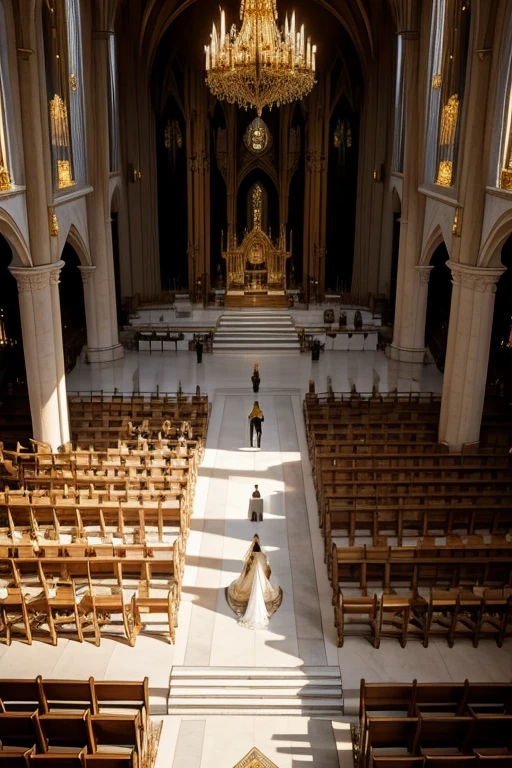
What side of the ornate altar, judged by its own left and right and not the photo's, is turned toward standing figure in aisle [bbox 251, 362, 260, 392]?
front

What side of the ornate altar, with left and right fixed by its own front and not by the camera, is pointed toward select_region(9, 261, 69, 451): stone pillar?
front

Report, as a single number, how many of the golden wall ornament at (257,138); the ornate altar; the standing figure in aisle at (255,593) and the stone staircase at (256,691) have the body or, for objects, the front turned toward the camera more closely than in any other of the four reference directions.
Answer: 3

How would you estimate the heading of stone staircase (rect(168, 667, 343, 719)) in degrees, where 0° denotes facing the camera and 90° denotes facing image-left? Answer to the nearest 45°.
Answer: approximately 0°

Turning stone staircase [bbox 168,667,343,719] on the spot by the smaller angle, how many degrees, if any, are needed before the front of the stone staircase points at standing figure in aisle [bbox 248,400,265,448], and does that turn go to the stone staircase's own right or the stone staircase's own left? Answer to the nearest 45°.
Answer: approximately 180°

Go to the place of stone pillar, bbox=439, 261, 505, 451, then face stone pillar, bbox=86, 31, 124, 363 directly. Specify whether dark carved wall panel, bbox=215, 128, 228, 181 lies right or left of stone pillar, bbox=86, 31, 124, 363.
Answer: right

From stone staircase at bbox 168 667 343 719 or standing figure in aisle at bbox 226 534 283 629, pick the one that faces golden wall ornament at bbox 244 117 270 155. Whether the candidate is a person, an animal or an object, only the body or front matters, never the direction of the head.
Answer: the standing figure in aisle

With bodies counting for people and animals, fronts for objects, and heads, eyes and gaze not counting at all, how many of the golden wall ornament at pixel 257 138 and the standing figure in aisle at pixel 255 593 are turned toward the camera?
1

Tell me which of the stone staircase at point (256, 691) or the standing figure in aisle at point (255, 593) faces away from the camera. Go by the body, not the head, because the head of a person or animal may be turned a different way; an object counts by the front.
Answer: the standing figure in aisle

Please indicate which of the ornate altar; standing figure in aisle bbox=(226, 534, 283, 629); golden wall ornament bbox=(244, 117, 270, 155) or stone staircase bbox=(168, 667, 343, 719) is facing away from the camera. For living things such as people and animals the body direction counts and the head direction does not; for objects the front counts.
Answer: the standing figure in aisle

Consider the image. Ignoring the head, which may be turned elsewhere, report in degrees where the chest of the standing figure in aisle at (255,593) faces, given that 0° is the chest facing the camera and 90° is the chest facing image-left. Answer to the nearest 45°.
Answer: approximately 180°

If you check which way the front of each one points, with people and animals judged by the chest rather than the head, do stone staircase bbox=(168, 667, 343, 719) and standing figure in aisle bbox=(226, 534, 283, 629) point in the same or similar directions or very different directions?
very different directions

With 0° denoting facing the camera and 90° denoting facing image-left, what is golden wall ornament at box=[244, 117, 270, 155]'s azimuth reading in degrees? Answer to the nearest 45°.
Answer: approximately 0°

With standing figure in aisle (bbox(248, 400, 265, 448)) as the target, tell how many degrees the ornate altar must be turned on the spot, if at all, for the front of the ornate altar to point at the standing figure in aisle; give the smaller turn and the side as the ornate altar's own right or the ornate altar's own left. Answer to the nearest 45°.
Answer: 0° — it already faces them

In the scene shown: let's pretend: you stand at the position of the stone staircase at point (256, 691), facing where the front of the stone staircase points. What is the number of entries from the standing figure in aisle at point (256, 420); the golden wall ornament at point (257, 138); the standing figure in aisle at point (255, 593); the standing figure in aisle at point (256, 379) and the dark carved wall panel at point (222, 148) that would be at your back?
5

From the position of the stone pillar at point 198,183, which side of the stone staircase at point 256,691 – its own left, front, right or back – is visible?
back
